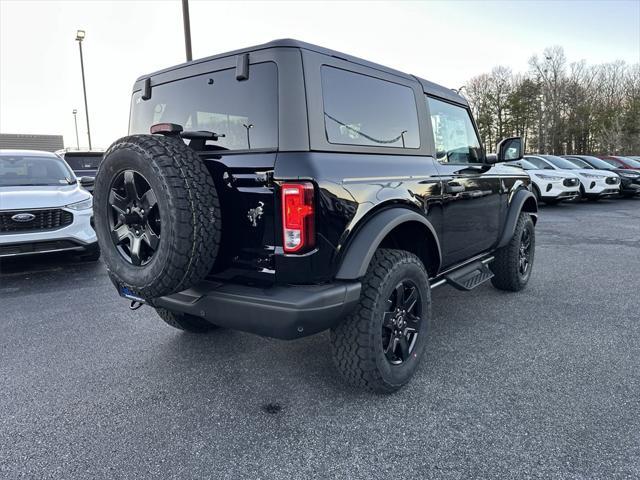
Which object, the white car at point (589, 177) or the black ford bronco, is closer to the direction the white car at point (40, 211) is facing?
the black ford bronco

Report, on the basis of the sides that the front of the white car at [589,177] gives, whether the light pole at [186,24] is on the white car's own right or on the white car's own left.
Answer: on the white car's own right

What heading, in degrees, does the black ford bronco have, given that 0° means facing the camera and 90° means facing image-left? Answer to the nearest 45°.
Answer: approximately 225°

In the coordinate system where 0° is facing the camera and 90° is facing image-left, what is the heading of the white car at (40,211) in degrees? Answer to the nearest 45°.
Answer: approximately 0°

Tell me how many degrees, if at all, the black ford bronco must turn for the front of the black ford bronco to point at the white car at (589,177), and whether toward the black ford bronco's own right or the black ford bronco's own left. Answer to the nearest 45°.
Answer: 0° — it already faces it

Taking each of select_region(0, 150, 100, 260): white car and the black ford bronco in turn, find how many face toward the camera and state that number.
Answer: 1

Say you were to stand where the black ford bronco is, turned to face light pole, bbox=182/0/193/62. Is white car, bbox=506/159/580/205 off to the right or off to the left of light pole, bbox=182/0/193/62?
right

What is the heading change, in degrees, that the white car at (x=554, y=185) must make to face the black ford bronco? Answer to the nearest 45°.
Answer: approximately 45° to its right
